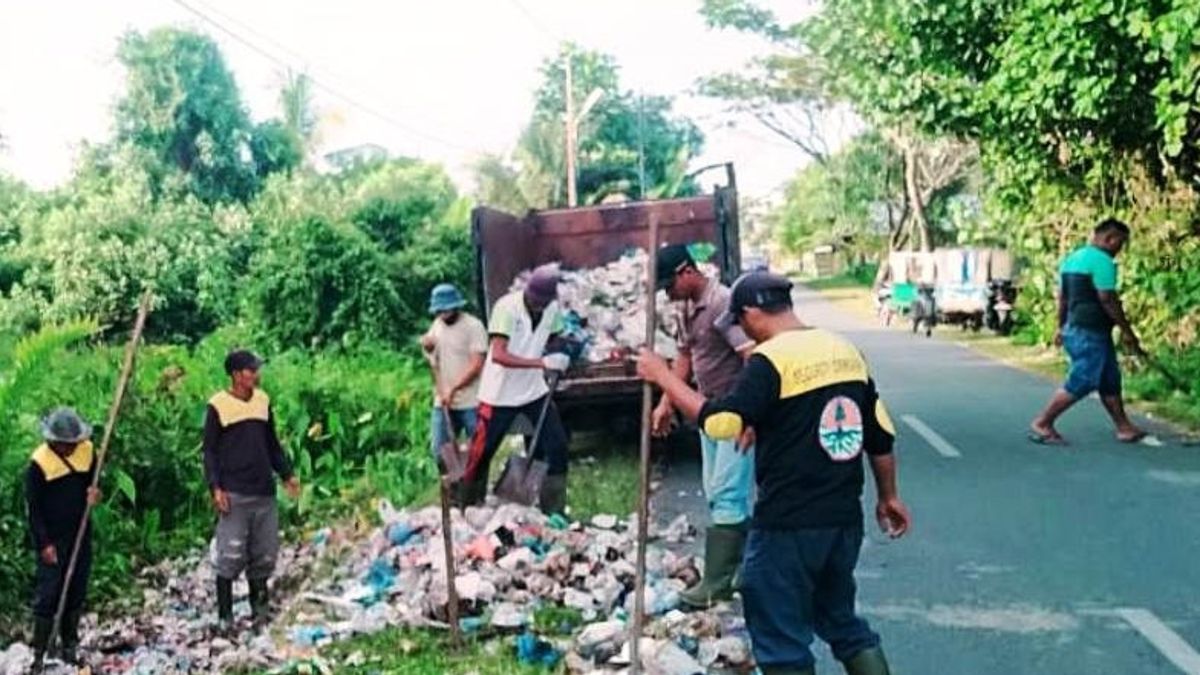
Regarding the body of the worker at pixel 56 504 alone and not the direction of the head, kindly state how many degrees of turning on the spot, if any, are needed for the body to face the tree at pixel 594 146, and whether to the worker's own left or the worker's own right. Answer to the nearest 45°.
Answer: approximately 90° to the worker's own left

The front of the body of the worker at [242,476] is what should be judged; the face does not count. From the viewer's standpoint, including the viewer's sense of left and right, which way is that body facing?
facing the viewer and to the right of the viewer

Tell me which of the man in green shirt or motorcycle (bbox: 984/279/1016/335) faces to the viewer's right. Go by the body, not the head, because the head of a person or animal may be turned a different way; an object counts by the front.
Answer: the man in green shirt

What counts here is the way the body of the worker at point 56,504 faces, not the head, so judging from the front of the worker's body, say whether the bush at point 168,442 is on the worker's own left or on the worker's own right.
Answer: on the worker's own left

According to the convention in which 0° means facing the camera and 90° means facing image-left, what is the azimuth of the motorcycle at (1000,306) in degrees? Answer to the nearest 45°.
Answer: approximately 0°

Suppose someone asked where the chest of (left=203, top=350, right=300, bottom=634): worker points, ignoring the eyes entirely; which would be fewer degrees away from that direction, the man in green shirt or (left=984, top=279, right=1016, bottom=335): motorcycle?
the man in green shirt

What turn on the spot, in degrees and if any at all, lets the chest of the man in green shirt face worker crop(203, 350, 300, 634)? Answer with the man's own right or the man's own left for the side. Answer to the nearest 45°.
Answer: approximately 135° to the man's own right

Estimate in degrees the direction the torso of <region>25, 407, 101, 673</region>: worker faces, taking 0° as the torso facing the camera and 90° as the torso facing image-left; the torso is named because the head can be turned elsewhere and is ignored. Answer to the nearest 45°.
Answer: approximately 315°

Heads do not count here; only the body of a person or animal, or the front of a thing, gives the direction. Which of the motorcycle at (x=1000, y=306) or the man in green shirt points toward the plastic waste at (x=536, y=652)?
the motorcycle

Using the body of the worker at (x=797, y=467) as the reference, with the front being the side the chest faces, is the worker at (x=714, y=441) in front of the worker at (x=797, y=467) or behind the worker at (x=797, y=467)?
in front

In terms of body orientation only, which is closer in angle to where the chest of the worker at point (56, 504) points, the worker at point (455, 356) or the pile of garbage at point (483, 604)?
the pile of garbage

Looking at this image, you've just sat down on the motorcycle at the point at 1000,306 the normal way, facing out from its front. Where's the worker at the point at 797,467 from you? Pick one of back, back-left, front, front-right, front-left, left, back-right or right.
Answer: front

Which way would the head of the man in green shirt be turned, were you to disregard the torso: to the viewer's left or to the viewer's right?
to the viewer's right

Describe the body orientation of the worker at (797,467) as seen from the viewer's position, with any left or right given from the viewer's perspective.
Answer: facing away from the viewer and to the left of the viewer

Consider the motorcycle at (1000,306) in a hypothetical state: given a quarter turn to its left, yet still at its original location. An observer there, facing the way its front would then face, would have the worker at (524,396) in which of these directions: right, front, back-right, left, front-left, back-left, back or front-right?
right
